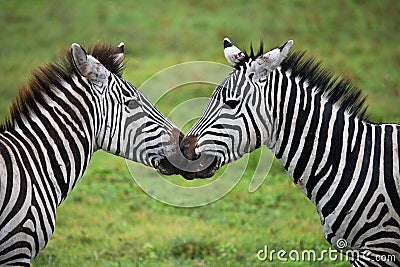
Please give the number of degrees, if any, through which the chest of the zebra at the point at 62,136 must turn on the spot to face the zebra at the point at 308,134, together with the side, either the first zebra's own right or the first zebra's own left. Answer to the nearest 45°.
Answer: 0° — it already faces it

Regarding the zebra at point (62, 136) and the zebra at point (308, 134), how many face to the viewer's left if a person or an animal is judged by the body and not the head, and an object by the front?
1

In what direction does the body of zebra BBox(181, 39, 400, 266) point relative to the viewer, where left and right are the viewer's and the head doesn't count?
facing to the left of the viewer

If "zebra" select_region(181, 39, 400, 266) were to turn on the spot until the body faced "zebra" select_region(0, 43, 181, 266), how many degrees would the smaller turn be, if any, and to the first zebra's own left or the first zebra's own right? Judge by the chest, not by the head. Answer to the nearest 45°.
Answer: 0° — it already faces it

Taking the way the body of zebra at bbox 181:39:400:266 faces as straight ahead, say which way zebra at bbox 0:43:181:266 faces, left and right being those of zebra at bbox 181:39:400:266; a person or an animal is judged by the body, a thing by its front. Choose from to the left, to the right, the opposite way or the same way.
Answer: the opposite way

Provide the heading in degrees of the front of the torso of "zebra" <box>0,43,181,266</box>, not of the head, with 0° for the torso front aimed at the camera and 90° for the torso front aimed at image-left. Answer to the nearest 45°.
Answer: approximately 270°
